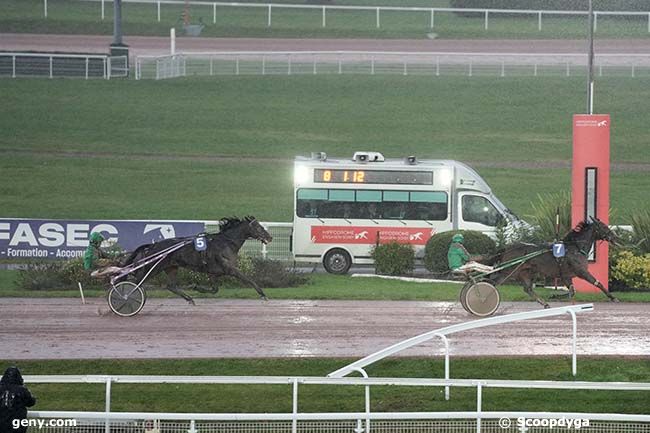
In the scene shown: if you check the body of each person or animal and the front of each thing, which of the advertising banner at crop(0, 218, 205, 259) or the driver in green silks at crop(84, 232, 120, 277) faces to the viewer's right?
the driver in green silks

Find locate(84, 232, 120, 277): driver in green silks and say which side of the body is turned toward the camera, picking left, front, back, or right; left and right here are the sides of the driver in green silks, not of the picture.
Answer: right

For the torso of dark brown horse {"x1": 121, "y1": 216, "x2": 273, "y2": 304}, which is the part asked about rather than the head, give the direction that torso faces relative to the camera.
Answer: to the viewer's right

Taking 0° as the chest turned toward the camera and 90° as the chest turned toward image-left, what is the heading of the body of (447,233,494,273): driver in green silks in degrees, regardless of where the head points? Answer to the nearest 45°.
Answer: approximately 270°

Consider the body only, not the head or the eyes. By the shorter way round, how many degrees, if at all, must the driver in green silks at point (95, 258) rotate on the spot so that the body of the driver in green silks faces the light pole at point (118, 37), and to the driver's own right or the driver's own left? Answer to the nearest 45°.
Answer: approximately 90° to the driver's own left

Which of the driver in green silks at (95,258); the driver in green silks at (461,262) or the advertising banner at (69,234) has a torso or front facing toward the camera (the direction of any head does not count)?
the advertising banner

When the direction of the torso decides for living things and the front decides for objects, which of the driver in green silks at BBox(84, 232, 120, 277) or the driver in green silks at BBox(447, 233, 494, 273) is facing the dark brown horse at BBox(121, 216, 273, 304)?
the driver in green silks at BBox(84, 232, 120, 277)

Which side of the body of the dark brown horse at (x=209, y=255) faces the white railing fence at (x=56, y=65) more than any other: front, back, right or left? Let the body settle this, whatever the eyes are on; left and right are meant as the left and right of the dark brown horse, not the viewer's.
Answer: left

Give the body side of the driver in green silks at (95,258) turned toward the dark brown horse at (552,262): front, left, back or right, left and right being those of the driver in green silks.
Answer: front

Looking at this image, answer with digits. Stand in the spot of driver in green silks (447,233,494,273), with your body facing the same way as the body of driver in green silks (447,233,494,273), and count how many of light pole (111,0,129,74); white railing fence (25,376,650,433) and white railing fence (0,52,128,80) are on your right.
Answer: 1

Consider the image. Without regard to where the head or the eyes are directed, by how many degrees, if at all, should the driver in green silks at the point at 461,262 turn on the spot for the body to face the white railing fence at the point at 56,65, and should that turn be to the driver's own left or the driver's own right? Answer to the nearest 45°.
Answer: approximately 135° to the driver's own left

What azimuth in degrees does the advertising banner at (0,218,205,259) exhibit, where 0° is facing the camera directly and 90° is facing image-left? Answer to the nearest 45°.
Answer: approximately 0°

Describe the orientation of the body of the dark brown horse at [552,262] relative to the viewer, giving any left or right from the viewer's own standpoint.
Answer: facing to the right of the viewer

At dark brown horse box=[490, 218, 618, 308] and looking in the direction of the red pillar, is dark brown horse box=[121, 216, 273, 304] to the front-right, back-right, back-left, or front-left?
back-left

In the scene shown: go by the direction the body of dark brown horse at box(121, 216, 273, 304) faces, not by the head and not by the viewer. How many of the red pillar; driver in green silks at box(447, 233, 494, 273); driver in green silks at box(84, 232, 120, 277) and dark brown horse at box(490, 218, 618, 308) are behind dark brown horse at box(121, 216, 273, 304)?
1

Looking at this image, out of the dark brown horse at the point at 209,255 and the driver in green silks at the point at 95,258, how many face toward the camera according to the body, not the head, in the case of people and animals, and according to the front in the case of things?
0

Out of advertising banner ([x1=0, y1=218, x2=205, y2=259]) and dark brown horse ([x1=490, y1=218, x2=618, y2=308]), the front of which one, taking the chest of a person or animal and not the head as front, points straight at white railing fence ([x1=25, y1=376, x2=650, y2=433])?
the advertising banner
